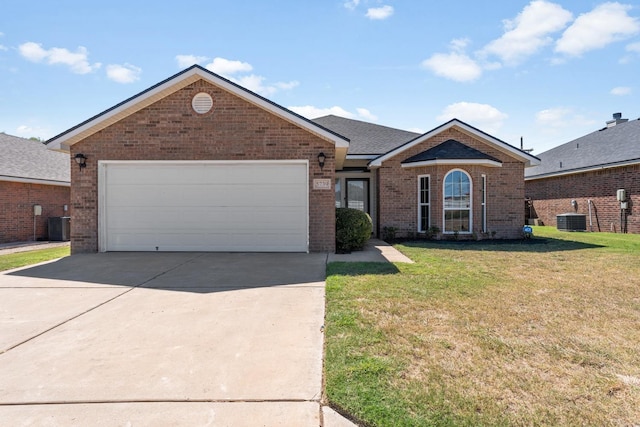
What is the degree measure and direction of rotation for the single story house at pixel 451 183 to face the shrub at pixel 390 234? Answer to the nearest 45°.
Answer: approximately 90° to its right

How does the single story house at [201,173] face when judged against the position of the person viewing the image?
facing the viewer

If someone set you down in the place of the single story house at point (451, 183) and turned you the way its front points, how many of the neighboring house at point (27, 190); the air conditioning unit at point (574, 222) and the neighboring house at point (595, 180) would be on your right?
1

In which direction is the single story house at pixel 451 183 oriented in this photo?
toward the camera

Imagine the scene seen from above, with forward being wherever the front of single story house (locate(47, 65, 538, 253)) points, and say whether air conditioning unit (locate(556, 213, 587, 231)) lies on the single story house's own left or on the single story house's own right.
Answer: on the single story house's own left

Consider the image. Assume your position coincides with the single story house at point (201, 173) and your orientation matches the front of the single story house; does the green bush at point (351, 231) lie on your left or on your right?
on your left

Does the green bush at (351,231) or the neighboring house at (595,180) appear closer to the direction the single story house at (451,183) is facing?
the green bush
